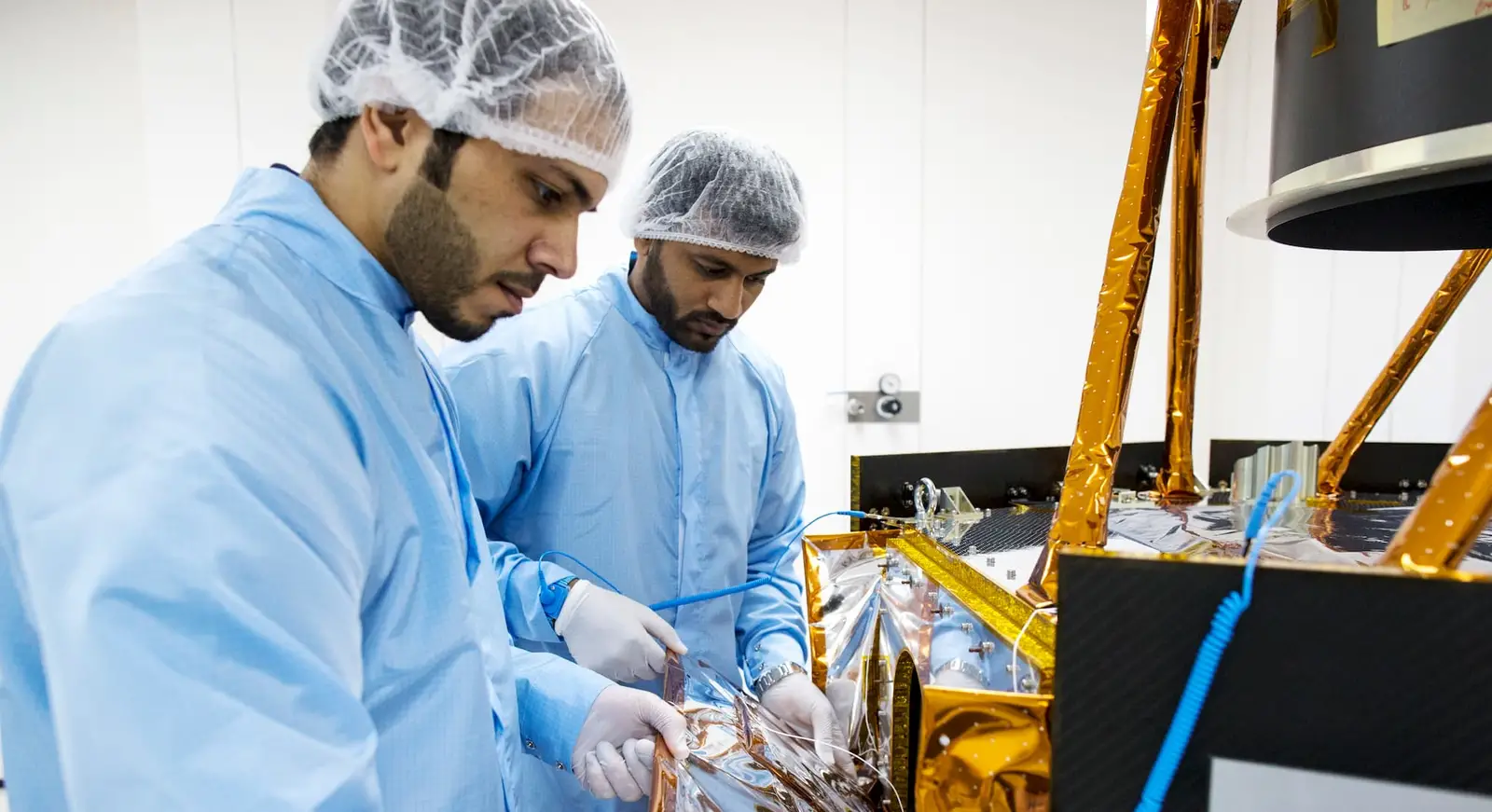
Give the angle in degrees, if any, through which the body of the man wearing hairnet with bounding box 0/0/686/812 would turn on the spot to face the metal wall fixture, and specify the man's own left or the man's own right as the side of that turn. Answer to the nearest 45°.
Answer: approximately 45° to the man's own left

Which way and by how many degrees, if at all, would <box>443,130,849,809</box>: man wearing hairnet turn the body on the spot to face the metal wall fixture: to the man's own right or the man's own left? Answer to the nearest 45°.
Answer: approximately 90° to the man's own left

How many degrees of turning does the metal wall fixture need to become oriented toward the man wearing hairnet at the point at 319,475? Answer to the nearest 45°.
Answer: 0° — it already faces them

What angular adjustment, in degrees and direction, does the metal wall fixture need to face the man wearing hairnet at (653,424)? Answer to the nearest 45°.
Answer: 0° — it already faces them

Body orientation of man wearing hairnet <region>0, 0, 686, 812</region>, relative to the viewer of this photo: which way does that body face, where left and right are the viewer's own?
facing to the right of the viewer

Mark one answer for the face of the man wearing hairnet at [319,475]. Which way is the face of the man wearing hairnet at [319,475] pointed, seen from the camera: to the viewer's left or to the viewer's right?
to the viewer's right

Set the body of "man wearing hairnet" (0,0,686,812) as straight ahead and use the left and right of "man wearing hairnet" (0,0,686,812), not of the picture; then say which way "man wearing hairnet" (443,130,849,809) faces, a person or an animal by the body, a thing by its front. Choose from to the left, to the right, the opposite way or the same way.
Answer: to the right

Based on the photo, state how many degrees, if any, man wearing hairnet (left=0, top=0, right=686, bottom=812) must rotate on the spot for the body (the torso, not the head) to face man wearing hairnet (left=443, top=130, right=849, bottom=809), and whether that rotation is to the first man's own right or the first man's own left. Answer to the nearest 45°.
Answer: approximately 45° to the first man's own left

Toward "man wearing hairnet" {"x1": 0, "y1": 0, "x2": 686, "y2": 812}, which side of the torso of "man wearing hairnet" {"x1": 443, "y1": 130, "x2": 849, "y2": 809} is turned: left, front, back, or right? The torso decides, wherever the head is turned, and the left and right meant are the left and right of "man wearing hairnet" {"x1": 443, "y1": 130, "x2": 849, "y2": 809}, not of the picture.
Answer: right

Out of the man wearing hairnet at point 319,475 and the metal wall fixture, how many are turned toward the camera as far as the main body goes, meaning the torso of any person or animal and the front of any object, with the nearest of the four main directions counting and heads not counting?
1
